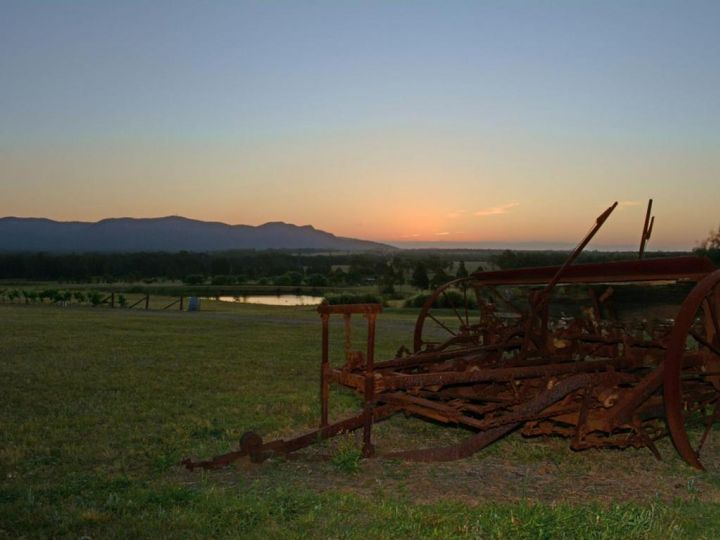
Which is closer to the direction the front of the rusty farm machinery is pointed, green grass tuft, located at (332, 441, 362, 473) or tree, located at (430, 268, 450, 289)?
the green grass tuft

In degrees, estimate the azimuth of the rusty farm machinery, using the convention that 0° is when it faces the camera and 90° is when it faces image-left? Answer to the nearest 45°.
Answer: approximately 45°

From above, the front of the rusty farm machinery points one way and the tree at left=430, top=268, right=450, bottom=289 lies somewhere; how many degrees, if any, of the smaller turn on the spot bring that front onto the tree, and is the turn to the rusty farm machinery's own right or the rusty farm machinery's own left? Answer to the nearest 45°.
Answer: approximately 135° to the rusty farm machinery's own right
